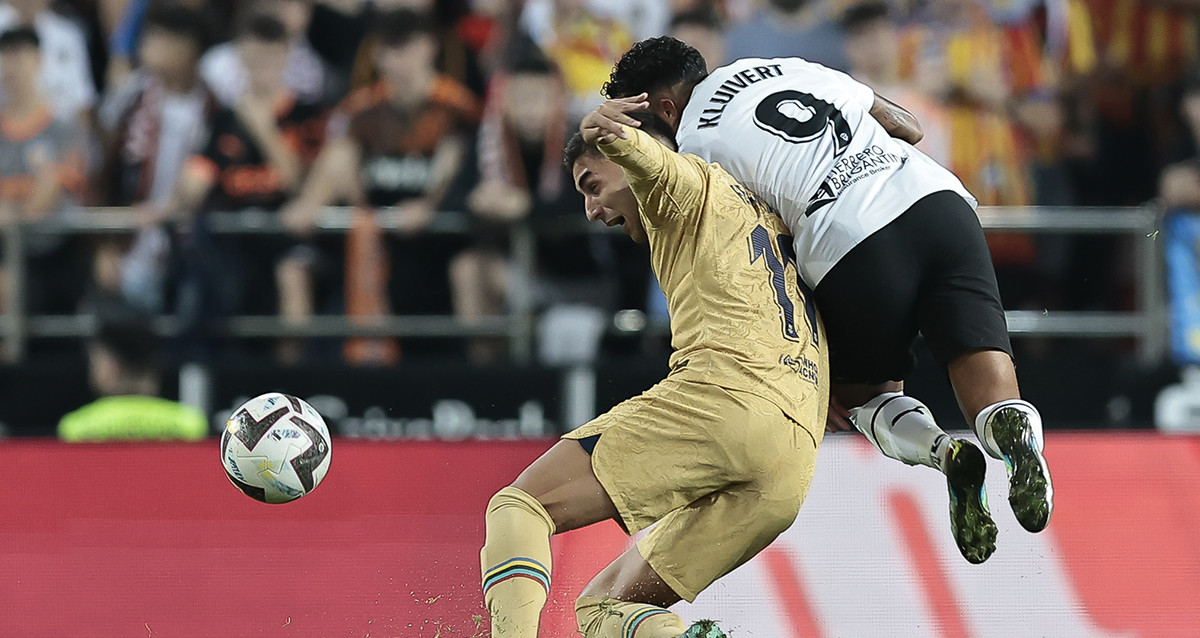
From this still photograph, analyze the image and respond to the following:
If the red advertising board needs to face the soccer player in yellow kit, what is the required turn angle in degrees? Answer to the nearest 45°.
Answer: approximately 45° to its left

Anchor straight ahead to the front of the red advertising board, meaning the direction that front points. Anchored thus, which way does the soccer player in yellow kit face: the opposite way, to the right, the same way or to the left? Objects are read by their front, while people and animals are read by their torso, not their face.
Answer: to the right

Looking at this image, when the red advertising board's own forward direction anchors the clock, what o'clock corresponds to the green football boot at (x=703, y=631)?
The green football boot is roughly at 11 o'clock from the red advertising board.

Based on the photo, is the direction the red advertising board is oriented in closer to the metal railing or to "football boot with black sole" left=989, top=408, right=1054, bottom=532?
the football boot with black sole

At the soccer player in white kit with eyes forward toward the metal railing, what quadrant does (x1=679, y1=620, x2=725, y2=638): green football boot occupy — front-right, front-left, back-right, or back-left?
back-left

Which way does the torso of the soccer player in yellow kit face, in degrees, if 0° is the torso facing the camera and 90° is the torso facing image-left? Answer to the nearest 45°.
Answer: approximately 90°

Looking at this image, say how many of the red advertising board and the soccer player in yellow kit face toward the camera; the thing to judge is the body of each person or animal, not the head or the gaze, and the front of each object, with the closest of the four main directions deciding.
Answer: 1

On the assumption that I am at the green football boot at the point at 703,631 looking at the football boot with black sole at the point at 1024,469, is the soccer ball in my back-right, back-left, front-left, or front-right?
back-left

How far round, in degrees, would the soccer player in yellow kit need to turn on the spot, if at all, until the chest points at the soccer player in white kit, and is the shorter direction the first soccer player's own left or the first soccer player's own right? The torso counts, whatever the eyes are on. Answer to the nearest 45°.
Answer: approximately 135° to the first soccer player's own right

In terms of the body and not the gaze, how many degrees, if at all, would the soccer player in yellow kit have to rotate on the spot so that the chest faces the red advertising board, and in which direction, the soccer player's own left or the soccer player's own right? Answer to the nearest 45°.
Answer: approximately 45° to the soccer player's own right

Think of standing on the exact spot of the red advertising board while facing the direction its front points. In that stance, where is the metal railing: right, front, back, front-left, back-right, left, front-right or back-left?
back

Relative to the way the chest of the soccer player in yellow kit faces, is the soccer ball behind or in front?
in front

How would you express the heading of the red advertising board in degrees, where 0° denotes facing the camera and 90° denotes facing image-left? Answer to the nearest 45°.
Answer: approximately 0°
